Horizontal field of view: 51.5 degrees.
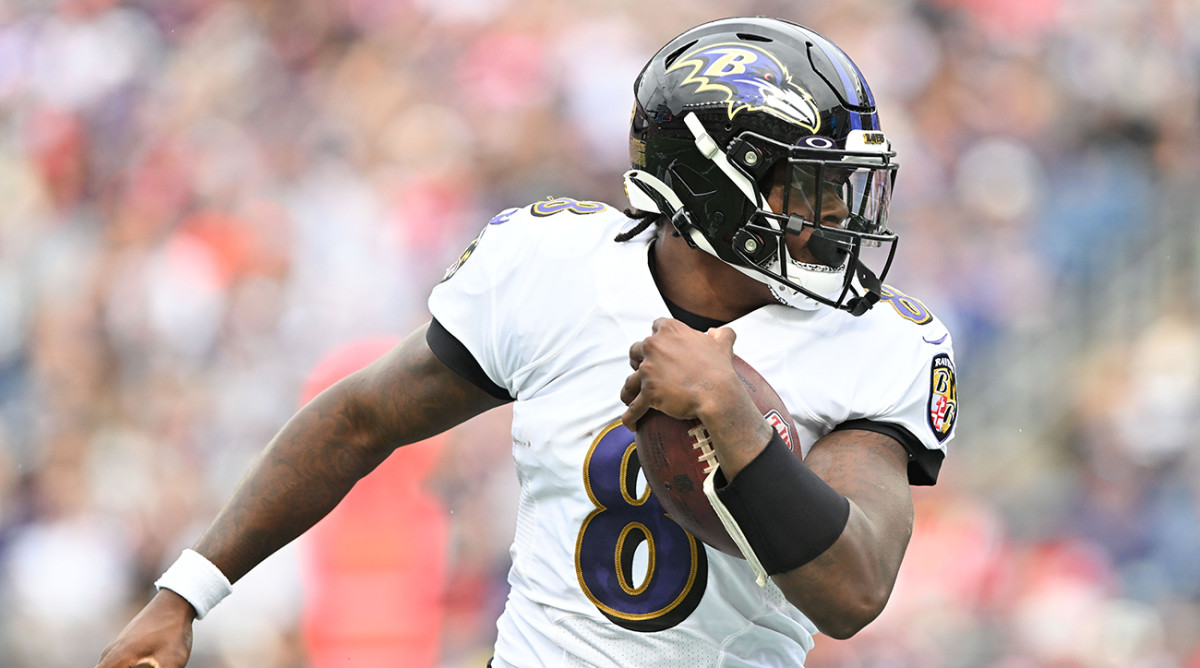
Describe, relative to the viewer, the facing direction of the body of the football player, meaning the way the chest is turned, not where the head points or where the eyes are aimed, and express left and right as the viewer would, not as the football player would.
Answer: facing the viewer
